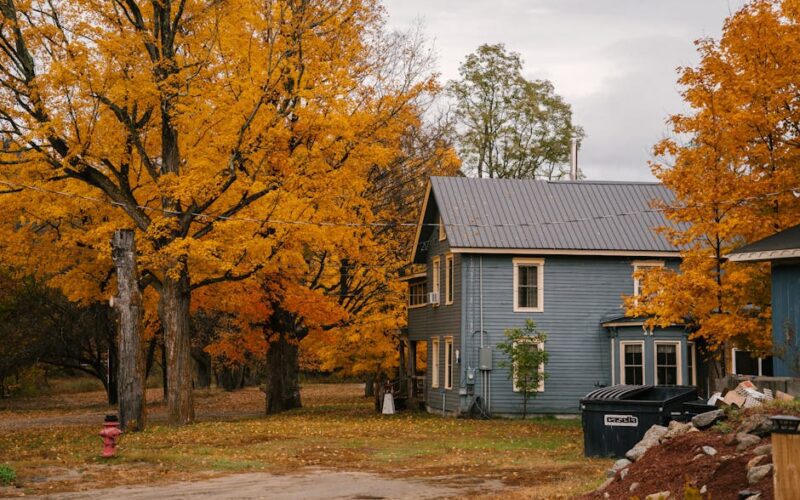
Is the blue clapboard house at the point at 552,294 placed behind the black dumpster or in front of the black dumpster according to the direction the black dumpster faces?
behind

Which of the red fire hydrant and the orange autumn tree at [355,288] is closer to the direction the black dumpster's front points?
the red fire hydrant

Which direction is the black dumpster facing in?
toward the camera

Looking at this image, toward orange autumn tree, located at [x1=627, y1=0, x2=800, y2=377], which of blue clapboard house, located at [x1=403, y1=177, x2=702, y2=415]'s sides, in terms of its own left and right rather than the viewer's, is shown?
left

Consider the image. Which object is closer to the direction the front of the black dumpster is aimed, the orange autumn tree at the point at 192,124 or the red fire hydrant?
the red fire hydrant

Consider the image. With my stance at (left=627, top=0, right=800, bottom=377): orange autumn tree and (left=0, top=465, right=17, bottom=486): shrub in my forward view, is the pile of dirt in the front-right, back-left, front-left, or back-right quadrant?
front-left
